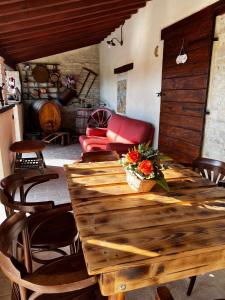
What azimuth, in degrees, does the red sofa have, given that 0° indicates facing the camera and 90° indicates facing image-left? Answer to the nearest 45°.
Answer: approximately 45°

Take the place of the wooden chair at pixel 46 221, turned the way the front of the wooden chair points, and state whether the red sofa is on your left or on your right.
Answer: on your left

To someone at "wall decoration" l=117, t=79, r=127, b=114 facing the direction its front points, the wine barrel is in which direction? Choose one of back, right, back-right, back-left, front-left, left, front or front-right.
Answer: front-right

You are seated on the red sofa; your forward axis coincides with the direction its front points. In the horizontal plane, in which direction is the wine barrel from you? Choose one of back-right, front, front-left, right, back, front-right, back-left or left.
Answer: right

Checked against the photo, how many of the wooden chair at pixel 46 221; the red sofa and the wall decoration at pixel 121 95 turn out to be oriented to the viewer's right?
1

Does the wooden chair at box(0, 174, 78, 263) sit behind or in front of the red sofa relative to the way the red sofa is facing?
in front

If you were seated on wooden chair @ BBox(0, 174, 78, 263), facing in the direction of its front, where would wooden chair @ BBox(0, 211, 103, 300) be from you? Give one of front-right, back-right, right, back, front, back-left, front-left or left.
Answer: right

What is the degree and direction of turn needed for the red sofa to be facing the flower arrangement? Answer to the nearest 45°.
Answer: approximately 45° to its left

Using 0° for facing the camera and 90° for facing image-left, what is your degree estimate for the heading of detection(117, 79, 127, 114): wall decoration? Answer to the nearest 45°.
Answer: approximately 45°

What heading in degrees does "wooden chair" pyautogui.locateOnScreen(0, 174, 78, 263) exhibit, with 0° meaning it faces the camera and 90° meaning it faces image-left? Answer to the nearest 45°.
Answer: approximately 270°

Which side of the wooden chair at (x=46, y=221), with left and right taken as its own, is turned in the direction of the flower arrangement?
front

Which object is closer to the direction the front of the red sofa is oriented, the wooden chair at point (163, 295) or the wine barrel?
the wooden chair

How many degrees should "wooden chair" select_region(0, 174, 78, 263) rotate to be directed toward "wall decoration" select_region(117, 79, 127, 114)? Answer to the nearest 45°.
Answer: approximately 45° to its left

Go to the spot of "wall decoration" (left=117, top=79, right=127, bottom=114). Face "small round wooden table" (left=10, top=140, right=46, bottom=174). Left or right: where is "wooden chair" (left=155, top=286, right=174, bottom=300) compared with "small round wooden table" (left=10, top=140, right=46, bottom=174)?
left

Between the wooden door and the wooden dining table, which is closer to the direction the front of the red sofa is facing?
the wooden dining table
